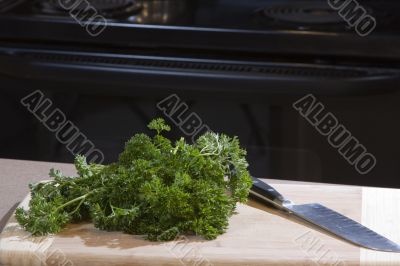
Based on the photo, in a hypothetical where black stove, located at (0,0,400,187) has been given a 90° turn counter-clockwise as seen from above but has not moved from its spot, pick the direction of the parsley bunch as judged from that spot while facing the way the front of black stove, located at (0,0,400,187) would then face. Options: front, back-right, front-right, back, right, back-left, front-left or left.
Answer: right

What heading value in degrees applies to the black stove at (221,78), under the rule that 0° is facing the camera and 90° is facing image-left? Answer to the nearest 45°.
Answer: approximately 0°

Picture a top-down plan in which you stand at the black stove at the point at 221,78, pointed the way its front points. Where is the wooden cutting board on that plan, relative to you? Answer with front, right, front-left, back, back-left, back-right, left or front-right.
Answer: front
